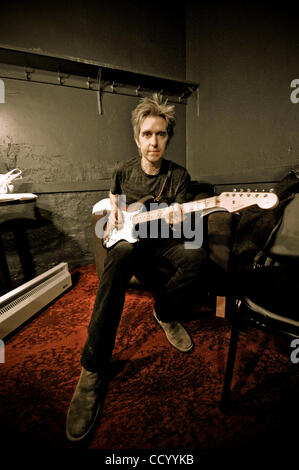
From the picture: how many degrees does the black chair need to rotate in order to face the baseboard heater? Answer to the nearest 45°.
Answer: approximately 45° to its right

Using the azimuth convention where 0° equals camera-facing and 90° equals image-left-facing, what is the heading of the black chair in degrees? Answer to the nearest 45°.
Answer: approximately 45°

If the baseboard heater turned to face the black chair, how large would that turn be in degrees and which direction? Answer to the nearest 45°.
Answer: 0° — it already faces it

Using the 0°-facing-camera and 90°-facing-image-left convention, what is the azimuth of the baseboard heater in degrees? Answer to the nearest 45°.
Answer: approximately 315°

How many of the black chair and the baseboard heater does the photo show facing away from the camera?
0
